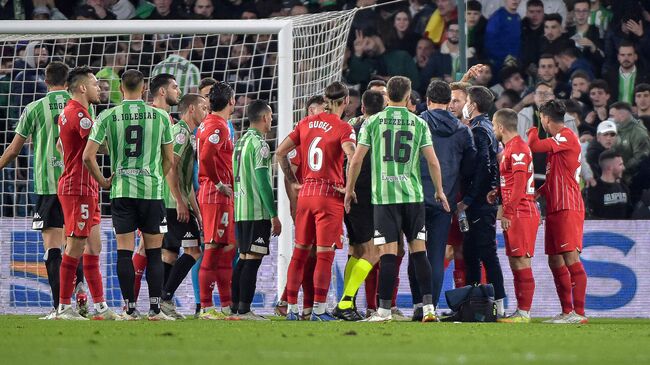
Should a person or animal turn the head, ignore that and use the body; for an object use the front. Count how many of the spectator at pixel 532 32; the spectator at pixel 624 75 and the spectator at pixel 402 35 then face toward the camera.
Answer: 3

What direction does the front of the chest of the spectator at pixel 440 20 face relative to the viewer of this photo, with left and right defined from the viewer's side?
facing the viewer and to the left of the viewer

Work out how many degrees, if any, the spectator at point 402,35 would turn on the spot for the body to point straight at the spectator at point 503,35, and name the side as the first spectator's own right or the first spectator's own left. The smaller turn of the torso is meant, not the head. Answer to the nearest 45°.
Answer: approximately 90° to the first spectator's own left

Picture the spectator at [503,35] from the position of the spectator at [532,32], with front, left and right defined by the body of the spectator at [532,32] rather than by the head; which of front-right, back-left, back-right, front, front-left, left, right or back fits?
right

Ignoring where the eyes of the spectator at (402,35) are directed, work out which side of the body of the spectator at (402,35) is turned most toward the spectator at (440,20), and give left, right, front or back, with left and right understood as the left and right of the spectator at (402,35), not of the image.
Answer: left

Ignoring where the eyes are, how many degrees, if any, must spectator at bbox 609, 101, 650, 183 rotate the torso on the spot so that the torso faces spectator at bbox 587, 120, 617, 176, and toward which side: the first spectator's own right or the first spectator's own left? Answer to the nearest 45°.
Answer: approximately 45° to the first spectator's own right

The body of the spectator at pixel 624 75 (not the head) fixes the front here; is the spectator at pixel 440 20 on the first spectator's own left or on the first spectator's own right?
on the first spectator's own right

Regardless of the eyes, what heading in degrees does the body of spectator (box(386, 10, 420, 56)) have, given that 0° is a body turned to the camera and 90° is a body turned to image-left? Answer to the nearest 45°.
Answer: approximately 0°

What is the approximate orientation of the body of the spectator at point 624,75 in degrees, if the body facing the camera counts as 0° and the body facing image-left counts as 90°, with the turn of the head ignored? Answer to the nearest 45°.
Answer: approximately 0°
